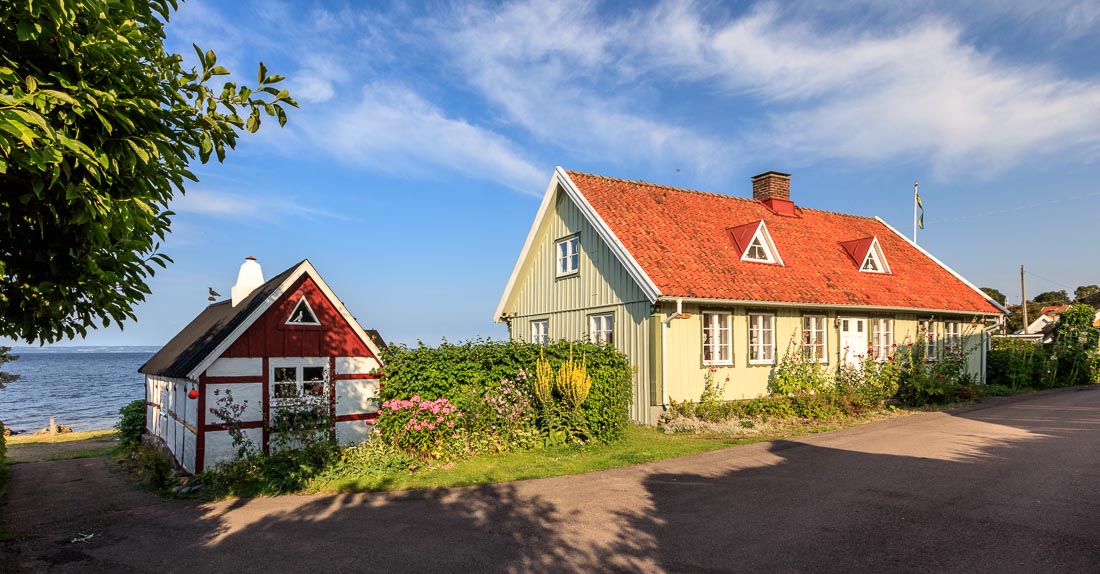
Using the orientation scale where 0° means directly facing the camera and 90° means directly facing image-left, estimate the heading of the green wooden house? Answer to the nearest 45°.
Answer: approximately 315°

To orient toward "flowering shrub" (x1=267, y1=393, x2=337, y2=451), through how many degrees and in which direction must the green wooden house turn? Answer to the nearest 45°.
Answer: approximately 90° to its right

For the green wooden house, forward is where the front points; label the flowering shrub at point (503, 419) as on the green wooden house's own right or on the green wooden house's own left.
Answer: on the green wooden house's own right

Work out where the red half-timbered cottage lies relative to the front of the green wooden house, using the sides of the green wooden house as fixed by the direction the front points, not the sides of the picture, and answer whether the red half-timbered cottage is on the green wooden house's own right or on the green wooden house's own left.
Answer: on the green wooden house's own right

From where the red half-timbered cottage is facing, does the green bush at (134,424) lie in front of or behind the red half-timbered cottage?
behind

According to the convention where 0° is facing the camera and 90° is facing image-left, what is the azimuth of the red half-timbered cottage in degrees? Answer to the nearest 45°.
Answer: approximately 315°

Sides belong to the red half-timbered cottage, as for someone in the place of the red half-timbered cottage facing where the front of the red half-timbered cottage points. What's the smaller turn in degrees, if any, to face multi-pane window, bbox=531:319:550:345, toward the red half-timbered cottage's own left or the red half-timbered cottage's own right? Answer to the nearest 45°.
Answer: approximately 90° to the red half-timbered cottage's own left
